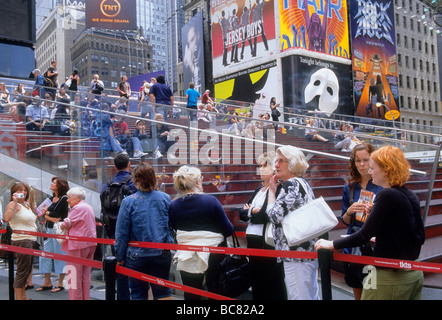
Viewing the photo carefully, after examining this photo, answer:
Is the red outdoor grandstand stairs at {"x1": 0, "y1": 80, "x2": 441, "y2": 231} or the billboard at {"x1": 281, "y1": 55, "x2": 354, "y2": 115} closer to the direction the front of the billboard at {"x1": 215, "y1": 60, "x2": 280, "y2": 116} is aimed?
the red outdoor grandstand stairs

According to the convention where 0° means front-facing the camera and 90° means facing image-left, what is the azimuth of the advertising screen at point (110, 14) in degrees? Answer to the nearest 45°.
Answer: approximately 0°

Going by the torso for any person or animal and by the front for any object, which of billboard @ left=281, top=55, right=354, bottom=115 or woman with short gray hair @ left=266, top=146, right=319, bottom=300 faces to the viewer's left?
the woman with short gray hair

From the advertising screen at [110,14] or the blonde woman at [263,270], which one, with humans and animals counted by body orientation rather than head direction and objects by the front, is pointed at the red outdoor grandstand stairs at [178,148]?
the advertising screen

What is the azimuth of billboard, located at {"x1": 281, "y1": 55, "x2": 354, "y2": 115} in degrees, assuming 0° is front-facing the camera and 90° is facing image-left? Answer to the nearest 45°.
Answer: approximately 315°

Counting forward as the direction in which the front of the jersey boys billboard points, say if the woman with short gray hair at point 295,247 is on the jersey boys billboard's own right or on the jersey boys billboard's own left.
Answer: on the jersey boys billboard's own left

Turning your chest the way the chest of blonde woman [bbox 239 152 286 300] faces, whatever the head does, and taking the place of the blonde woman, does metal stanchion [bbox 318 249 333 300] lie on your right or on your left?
on your left
